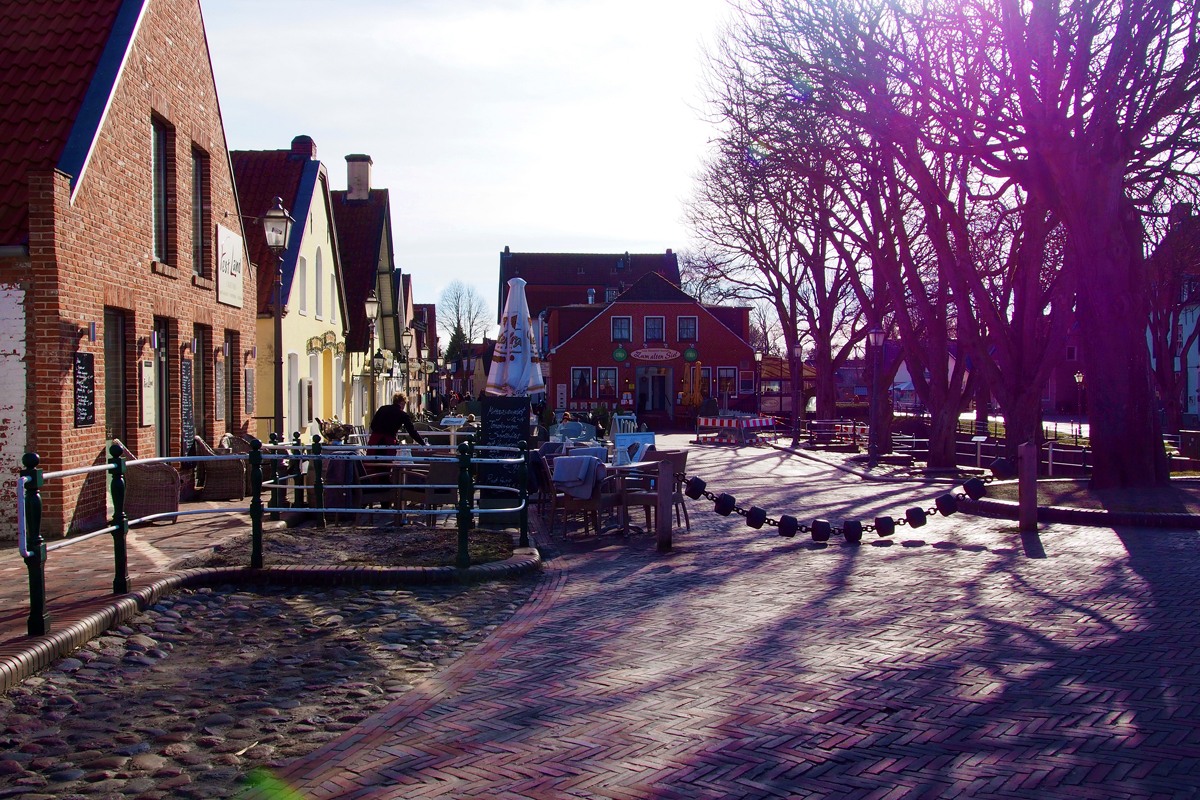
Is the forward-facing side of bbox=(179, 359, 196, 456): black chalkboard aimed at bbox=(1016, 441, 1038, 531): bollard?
yes

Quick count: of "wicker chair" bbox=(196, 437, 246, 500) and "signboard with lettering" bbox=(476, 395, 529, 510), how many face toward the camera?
1

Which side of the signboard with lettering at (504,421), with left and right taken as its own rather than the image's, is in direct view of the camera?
front

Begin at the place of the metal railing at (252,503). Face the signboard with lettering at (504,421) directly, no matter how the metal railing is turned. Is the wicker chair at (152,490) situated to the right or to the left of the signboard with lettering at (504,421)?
left

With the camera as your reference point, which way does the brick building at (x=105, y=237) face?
facing the viewer and to the right of the viewer

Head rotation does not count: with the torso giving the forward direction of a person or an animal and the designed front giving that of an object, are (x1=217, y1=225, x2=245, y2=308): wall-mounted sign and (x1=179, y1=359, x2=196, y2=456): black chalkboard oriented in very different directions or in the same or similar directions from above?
same or similar directions

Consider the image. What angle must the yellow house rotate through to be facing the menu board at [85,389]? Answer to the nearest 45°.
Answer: approximately 45° to its right

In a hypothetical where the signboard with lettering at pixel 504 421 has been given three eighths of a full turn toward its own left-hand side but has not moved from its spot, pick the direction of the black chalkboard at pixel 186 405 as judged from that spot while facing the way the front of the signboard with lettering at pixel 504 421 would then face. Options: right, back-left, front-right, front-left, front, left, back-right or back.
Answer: back-left

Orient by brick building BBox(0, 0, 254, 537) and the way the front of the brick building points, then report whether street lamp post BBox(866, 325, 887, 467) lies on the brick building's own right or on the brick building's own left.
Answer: on the brick building's own left

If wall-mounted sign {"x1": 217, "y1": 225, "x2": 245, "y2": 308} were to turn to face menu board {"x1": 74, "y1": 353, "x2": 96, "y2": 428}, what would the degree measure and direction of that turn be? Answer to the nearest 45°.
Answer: approximately 45° to its right

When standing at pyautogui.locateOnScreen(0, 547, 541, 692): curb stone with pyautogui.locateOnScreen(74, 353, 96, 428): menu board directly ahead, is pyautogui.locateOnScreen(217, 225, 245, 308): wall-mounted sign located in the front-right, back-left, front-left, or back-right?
front-right

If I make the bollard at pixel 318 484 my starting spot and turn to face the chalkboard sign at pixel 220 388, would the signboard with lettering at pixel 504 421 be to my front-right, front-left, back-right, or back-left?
front-right
